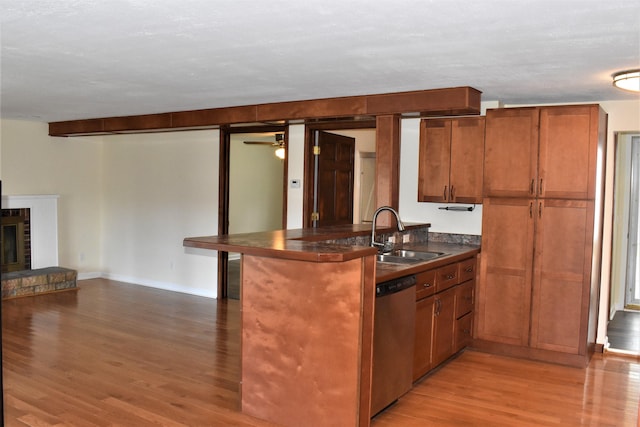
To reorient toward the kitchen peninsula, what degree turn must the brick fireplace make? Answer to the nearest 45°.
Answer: approximately 45° to its right

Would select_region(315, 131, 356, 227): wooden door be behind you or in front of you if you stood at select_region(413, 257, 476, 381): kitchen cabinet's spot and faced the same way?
behind

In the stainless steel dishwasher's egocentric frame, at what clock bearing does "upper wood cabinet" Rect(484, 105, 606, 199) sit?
The upper wood cabinet is roughly at 9 o'clock from the stainless steel dishwasher.

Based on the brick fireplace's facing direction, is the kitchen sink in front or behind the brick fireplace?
in front

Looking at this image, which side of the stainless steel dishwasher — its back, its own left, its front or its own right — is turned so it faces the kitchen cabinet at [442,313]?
left

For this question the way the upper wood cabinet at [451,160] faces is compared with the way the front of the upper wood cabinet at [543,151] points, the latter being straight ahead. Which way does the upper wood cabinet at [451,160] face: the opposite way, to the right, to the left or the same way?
the same way

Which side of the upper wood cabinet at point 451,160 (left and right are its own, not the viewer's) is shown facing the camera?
front

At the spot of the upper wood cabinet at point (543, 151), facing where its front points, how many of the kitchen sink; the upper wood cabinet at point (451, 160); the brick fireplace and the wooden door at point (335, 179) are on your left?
0

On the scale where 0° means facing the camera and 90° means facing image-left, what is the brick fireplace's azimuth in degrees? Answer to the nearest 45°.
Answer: approximately 315°

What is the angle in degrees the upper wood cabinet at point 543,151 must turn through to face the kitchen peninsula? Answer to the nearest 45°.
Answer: approximately 45° to its right

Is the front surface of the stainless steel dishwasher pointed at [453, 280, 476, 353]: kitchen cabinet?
no

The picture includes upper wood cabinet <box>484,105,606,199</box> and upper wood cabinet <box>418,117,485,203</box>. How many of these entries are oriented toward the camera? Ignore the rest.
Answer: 2

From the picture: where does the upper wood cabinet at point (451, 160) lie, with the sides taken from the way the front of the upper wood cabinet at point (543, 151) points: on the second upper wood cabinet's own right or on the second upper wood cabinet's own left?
on the second upper wood cabinet's own right

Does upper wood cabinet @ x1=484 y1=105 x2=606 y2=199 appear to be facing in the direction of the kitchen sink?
no

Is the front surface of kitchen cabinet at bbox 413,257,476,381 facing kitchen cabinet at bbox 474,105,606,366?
no

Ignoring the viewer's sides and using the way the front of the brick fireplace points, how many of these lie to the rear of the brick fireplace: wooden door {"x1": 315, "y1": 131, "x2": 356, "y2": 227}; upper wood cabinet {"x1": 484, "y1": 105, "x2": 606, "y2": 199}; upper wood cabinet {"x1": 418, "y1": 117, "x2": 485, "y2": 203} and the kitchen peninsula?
0

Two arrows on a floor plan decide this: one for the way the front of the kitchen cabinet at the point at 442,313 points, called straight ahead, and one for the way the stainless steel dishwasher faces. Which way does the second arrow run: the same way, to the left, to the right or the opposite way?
the same way
